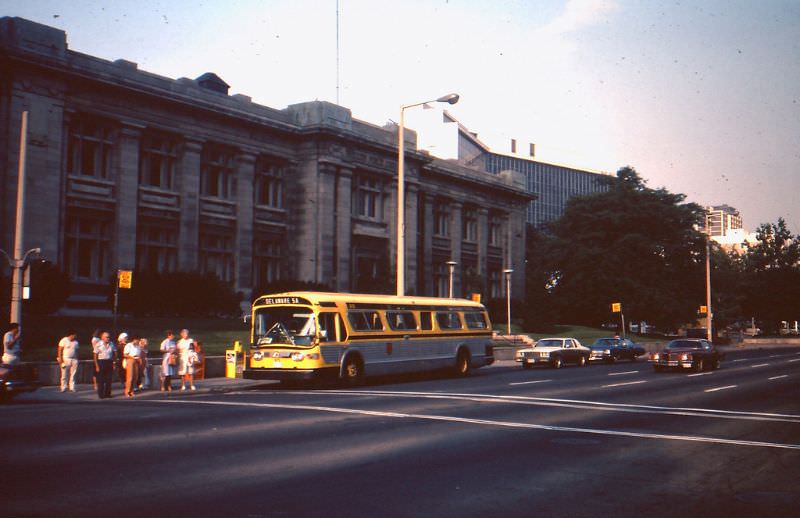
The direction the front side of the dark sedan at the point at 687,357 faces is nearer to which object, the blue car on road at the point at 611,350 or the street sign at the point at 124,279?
the street sign

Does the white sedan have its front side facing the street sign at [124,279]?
yes

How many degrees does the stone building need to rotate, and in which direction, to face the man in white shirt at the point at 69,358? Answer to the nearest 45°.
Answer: approximately 45° to its right

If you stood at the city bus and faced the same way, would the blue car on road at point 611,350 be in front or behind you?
behind

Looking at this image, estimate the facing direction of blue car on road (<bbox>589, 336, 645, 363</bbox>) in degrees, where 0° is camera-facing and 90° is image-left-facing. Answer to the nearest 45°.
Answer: approximately 45°

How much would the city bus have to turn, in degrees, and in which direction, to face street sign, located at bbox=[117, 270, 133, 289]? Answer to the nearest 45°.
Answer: approximately 45° to its right

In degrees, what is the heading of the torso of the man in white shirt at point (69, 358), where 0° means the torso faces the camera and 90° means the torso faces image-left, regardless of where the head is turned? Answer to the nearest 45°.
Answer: approximately 315°

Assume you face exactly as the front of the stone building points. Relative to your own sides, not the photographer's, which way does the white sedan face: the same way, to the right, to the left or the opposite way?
to the right

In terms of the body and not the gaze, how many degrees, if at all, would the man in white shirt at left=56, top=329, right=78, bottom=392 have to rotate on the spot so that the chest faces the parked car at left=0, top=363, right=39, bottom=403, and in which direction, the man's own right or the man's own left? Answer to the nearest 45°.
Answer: approximately 45° to the man's own right

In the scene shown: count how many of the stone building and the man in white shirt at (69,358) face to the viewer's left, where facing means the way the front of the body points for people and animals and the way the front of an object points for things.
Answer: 0

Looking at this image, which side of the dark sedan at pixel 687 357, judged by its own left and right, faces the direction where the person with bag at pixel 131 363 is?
front

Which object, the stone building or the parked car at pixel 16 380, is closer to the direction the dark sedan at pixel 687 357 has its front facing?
the parked car

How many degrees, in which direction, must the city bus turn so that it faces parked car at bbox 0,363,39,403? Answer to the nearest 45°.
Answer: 0° — it already faces it

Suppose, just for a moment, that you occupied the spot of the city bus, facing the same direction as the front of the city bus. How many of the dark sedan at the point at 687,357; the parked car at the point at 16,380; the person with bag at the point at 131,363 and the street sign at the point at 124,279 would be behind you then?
1
